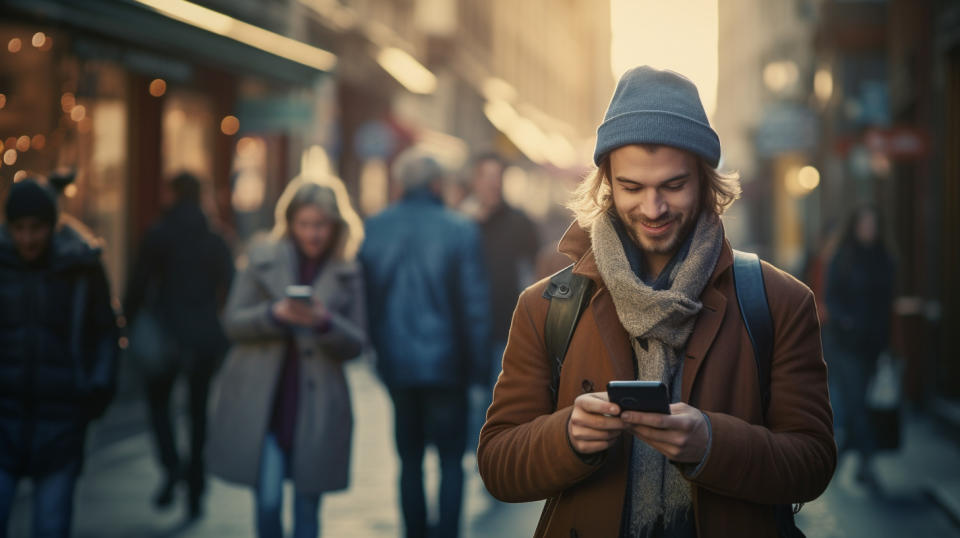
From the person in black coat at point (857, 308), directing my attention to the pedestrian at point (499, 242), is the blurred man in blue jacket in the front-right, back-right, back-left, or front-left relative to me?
front-left

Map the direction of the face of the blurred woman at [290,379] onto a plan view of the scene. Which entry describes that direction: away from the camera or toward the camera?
toward the camera

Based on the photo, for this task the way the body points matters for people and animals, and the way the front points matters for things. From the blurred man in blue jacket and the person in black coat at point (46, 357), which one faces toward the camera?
the person in black coat

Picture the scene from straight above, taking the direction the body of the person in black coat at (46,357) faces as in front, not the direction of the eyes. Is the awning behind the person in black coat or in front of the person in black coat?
behind

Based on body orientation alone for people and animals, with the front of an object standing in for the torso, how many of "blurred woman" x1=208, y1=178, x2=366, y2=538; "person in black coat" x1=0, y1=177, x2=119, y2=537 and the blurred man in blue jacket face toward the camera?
2

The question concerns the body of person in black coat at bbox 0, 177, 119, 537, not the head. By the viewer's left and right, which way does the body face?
facing the viewer

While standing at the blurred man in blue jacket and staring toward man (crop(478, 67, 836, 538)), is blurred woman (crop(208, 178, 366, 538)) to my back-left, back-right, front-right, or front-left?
front-right

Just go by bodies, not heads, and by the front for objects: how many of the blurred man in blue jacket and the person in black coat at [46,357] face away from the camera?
1

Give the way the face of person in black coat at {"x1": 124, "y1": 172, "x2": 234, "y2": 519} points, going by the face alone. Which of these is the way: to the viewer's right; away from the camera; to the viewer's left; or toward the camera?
away from the camera

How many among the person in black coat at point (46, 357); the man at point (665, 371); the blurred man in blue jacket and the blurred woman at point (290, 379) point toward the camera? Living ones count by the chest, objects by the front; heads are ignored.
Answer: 3

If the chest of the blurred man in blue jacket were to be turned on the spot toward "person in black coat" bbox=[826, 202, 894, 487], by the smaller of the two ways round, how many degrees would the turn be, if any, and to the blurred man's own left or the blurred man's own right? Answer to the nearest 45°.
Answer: approximately 45° to the blurred man's own right

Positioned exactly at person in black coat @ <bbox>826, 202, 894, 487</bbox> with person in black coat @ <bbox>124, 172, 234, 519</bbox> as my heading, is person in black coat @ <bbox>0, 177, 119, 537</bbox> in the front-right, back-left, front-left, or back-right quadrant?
front-left

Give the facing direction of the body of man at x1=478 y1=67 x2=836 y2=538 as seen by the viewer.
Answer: toward the camera

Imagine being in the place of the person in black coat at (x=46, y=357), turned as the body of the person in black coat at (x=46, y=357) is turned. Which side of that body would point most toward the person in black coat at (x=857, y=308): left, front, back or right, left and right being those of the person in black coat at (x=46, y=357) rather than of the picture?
left

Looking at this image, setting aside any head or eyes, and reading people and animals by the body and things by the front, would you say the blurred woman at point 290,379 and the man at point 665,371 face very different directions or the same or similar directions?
same or similar directions

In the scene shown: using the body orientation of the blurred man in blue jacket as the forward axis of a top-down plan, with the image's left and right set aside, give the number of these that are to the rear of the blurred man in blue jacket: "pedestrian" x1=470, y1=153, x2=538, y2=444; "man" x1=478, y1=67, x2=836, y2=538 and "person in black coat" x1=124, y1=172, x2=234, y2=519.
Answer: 1

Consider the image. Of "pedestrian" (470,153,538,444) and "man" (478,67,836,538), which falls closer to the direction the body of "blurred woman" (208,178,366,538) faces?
the man

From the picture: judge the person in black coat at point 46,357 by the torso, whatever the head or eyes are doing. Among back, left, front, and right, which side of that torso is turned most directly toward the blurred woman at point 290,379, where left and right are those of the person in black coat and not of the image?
left

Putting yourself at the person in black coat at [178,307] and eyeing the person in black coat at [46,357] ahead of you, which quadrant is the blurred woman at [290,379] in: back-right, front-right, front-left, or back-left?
front-left

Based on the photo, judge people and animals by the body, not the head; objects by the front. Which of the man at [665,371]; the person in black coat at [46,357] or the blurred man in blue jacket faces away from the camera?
the blurred man in blue jacket
